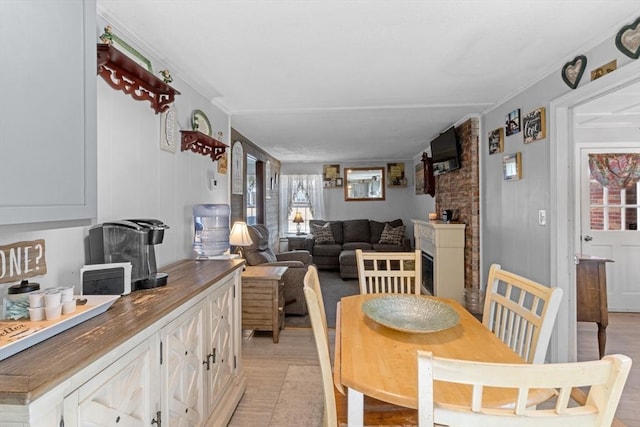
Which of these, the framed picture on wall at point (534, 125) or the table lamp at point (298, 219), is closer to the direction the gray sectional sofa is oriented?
the framed picture on wall

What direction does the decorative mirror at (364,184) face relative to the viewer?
toward the camera

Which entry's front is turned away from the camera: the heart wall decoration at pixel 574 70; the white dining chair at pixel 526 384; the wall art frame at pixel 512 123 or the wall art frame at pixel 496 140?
the white dining chair

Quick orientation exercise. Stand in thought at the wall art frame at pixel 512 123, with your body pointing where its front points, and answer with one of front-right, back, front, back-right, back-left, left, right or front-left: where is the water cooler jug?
front

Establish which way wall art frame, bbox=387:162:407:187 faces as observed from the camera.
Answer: facing the viewer

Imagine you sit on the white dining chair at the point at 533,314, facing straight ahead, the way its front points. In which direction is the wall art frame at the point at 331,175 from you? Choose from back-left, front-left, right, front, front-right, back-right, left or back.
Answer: right

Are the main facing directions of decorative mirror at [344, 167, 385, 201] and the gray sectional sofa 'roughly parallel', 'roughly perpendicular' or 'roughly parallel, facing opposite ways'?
roughly parallel

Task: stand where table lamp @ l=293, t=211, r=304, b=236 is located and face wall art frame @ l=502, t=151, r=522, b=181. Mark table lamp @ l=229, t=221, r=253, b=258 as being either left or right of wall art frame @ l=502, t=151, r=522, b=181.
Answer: right

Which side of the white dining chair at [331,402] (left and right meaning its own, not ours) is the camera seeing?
right

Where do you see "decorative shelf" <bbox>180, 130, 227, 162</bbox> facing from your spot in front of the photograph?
facing the viewer and to the right of the viewer

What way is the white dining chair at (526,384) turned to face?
away from the camera

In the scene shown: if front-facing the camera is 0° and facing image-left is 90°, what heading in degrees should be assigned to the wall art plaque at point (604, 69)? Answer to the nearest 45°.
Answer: approximately 45°

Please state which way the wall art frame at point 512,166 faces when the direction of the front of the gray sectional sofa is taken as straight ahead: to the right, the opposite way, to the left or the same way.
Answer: to the right

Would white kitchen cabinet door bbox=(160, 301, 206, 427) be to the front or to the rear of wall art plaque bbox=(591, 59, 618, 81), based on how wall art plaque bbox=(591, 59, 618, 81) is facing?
to the front

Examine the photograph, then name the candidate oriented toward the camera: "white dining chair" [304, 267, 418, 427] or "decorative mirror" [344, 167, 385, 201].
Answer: the decorative mirror

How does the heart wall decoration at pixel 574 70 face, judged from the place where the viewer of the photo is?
facing the viewer and to the left of the viewer
